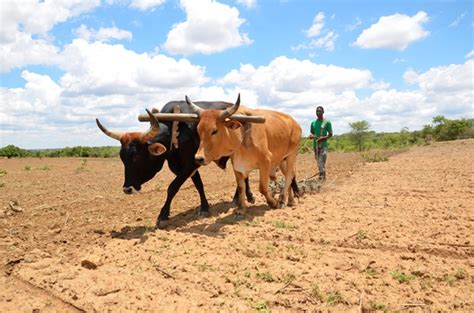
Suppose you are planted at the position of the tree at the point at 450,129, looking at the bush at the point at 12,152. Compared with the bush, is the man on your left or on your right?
left

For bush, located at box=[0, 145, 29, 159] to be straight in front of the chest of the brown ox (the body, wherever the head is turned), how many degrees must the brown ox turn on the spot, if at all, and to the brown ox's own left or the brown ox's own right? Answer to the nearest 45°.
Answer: approximately 90° to the brown ox's own right

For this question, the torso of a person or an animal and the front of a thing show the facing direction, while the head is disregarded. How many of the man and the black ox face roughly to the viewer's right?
0

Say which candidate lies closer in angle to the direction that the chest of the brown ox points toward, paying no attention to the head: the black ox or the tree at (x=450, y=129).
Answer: the black ox

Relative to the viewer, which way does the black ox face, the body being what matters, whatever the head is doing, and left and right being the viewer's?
facing the viewer and to the left of the viewer

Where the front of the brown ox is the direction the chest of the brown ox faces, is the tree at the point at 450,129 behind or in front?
behind

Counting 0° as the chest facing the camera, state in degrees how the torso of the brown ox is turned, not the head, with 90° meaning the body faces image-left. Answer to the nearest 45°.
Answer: approximately 45°

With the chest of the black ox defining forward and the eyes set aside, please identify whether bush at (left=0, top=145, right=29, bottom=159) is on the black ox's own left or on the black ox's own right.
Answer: on the black ox's own right

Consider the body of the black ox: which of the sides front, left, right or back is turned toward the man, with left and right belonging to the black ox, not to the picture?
back

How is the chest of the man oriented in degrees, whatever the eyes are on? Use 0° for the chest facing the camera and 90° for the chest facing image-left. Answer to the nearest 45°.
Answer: approximately 0°

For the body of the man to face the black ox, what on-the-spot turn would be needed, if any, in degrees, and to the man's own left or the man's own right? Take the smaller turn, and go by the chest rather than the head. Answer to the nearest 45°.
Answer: approximately 45° to the man's own right

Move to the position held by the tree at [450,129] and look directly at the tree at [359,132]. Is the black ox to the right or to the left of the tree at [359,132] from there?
left

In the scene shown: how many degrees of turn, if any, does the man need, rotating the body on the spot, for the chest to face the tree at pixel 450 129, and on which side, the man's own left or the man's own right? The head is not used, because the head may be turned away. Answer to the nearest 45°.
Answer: approximately 180°
